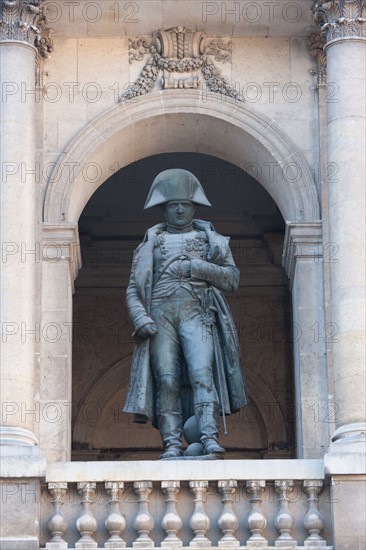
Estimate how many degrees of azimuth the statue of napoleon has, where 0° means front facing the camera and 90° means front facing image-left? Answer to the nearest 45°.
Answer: approximately 0°
